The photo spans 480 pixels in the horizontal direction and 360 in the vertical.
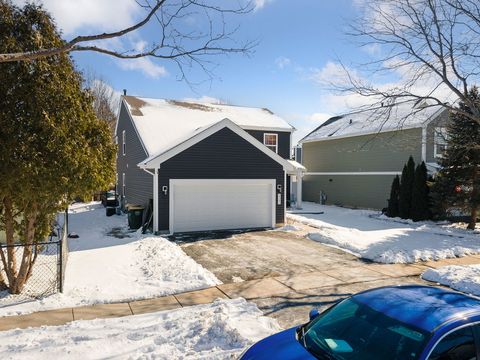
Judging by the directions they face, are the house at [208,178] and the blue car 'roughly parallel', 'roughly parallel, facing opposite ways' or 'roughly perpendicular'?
roughly perpendicular

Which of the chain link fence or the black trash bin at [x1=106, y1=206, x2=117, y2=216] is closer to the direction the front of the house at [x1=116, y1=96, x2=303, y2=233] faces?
the chain link fence

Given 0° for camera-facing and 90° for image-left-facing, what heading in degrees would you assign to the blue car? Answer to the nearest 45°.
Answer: approximately 45°

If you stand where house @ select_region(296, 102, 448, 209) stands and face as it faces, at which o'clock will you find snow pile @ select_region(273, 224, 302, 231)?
The snow pile is roughly at 2 o'clock from the house.

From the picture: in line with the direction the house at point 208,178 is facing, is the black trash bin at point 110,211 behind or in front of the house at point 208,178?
behind

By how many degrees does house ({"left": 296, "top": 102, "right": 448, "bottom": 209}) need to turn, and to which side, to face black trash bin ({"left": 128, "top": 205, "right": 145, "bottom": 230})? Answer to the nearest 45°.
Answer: approximately 90° to its right

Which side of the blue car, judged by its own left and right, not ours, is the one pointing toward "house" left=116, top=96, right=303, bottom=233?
right

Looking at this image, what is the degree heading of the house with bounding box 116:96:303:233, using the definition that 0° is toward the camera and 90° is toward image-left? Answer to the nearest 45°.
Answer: approximately 0°

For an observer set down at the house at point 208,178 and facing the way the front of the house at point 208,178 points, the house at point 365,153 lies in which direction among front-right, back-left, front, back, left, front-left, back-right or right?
back-left

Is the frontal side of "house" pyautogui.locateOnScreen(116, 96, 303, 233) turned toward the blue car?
yes

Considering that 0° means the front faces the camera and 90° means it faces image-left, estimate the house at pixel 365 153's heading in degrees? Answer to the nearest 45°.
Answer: approximately 315°
